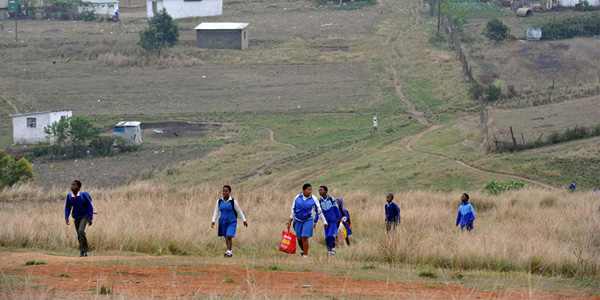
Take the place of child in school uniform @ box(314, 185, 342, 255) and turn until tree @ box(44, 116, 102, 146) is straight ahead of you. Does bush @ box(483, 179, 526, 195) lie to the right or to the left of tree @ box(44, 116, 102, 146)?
right

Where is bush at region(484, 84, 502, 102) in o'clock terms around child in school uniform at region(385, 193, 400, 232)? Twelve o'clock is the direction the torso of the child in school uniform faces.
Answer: The bush is roughly at 5 o'clock from the child in school uniform.

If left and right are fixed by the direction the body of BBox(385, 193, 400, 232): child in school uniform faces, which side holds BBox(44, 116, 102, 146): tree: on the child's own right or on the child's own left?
on the child's own right

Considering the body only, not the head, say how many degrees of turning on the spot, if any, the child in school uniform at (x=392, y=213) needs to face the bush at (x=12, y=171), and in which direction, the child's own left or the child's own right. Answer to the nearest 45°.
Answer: approximately 90° to the child's own right

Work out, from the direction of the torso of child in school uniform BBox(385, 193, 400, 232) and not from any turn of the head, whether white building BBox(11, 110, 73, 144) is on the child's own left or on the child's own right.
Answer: on the child's own right

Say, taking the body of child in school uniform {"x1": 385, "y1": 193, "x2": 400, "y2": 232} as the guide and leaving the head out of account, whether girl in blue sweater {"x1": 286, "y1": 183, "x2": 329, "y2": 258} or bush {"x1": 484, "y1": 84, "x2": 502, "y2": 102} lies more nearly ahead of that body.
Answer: the girl in blue sweater

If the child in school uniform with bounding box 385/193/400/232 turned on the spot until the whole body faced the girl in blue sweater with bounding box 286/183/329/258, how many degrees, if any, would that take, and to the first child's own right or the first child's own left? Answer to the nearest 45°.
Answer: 0° — they already face them

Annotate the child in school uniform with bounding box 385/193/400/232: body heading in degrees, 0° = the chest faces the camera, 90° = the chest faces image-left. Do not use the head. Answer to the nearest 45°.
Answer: approximately 45°

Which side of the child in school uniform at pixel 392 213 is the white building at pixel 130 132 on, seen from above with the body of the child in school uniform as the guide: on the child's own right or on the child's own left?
on the child's own right
